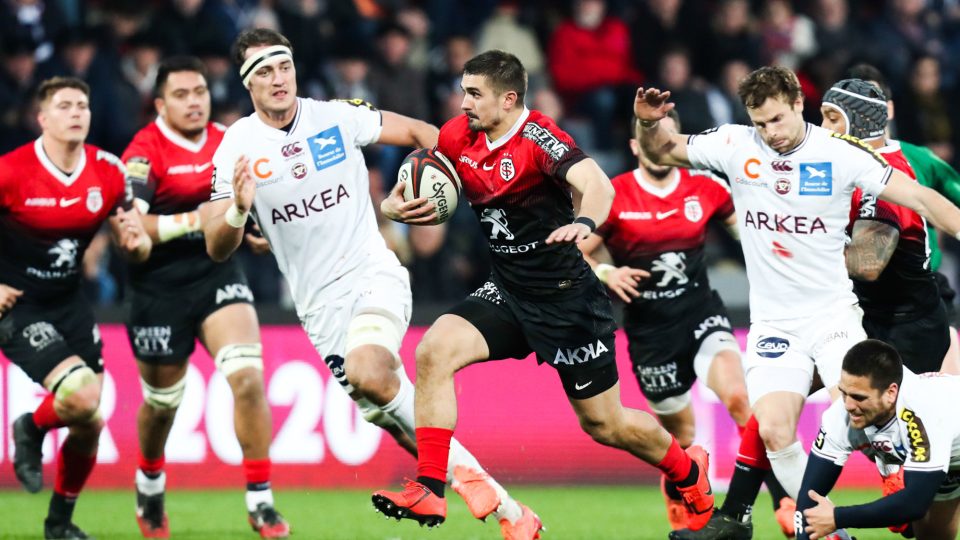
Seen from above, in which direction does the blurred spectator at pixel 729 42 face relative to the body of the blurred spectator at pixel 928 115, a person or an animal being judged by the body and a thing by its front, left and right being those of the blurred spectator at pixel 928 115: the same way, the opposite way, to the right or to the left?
the same way

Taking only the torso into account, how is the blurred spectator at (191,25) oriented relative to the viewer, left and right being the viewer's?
facing the viewer

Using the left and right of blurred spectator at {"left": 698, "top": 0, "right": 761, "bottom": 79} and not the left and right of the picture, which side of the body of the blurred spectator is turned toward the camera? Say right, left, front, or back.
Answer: front

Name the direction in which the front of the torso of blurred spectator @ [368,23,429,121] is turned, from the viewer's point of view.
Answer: toward the camera

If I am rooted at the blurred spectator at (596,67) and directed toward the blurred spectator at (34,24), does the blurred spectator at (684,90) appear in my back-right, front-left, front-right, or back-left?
back-left

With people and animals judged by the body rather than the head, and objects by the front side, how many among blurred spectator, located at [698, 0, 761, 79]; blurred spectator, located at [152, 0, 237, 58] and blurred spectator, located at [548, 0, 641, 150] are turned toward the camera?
3

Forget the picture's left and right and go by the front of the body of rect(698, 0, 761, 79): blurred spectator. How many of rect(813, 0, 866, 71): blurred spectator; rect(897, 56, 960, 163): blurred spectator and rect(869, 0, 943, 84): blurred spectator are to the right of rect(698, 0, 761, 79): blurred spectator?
0

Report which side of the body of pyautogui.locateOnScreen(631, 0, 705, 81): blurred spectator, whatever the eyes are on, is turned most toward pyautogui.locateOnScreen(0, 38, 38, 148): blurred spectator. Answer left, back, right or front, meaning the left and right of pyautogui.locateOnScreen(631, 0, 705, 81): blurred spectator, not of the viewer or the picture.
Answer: right

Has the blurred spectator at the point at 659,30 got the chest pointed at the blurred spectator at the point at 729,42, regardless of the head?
no

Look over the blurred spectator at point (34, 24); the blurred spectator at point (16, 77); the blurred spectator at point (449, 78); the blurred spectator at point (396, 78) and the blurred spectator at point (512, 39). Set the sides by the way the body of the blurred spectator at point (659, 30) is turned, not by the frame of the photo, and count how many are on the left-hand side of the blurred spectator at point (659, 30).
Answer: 0

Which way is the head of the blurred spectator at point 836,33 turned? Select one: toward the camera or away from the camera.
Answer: toward the camera

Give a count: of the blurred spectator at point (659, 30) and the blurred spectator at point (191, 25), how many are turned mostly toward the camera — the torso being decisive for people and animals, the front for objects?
2

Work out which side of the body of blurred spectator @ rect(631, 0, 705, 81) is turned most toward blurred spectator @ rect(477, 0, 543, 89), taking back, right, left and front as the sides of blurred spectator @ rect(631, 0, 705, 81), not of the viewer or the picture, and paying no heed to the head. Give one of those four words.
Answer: right

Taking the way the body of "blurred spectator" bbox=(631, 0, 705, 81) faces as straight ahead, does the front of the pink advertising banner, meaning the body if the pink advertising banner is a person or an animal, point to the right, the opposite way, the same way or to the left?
the same way

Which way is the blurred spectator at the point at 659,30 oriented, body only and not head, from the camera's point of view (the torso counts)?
toward the camera

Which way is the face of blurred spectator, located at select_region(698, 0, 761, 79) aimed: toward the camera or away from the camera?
toward the camera

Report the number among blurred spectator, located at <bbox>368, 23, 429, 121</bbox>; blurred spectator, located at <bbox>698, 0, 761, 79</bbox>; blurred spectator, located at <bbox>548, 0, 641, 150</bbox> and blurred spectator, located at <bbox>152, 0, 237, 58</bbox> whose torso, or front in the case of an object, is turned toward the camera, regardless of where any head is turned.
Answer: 4
